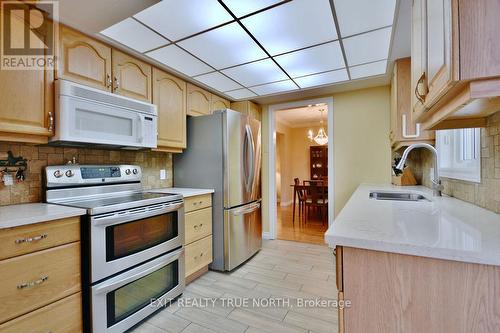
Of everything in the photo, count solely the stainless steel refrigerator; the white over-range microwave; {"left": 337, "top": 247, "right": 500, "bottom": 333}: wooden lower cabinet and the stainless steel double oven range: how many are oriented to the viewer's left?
1

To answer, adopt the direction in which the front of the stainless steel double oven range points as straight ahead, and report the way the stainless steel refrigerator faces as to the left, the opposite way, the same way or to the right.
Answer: the same way

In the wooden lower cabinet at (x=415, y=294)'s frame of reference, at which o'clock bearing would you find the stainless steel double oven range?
The stainless steel double oven range is roughly at 12 o'clock from the wooden lower cabinet.

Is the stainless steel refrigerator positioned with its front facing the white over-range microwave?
no

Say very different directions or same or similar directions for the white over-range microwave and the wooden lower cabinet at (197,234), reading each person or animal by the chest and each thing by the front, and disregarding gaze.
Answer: same or similar directions

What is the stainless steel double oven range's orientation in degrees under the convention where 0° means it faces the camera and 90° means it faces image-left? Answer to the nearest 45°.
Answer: approximately 315°

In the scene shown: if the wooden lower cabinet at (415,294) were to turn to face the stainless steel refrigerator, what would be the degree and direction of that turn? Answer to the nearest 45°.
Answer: approximately 45° to its right

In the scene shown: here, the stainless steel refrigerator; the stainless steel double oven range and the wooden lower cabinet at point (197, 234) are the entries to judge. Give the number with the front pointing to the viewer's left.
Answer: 0

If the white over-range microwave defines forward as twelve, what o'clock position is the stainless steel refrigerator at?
The stainless steel refrigerator is roughly at 10 o'clock from the white over-range microwave.

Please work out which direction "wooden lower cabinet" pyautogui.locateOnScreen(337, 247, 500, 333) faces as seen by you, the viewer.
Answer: facing to the left of the viewer

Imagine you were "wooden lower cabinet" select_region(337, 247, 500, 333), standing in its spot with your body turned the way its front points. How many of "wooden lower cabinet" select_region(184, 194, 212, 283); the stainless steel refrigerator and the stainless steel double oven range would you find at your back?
0

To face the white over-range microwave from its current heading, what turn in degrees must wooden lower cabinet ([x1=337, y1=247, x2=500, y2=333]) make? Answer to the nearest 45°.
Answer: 0° — it already faces it

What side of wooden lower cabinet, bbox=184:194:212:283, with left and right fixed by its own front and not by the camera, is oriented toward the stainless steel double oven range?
right

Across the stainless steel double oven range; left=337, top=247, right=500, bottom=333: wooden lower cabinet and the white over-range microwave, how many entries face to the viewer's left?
1

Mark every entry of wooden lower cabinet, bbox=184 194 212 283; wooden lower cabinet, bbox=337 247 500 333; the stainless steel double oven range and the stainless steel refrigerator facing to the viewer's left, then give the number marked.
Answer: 1

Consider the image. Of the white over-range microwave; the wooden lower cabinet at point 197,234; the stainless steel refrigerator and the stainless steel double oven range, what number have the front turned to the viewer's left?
0

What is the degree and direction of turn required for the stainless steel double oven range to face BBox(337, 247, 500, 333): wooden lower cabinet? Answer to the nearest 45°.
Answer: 0° — it already faces it
